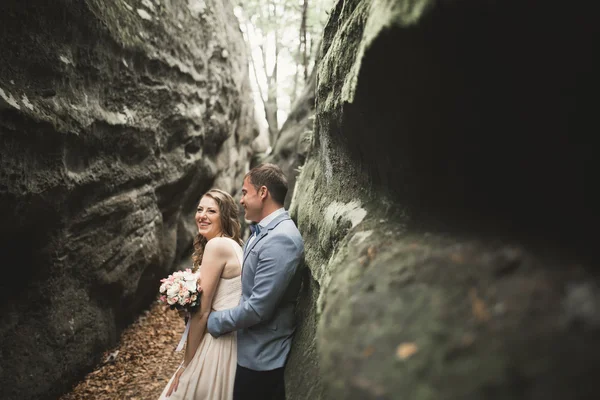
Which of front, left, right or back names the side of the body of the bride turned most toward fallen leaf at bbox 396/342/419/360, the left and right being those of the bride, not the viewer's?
left

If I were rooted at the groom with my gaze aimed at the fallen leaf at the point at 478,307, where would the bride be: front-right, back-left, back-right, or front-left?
back-right

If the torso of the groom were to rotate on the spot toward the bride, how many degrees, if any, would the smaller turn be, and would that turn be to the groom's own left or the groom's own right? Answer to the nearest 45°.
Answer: approximately 45° to the groom's own right

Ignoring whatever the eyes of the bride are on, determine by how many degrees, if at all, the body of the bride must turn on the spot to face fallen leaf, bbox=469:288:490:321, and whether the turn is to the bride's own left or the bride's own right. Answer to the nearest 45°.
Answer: approximately 90° to the bride's own left

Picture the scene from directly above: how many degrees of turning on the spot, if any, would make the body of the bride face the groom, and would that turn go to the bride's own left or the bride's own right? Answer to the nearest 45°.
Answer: approximately 135° to the bride's own left

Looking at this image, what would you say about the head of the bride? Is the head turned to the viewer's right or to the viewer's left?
to the viewer's left

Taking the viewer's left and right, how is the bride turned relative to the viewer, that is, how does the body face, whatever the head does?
facing to the left of the viewer

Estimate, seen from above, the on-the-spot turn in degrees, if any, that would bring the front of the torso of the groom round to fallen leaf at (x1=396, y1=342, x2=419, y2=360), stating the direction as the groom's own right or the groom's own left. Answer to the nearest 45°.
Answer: approximately 90° to the groom's own left

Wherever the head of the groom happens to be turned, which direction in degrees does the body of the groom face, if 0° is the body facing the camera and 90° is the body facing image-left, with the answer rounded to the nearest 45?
approximately 90°

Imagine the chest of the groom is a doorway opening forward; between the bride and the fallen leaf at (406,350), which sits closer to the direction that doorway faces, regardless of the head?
the bride
